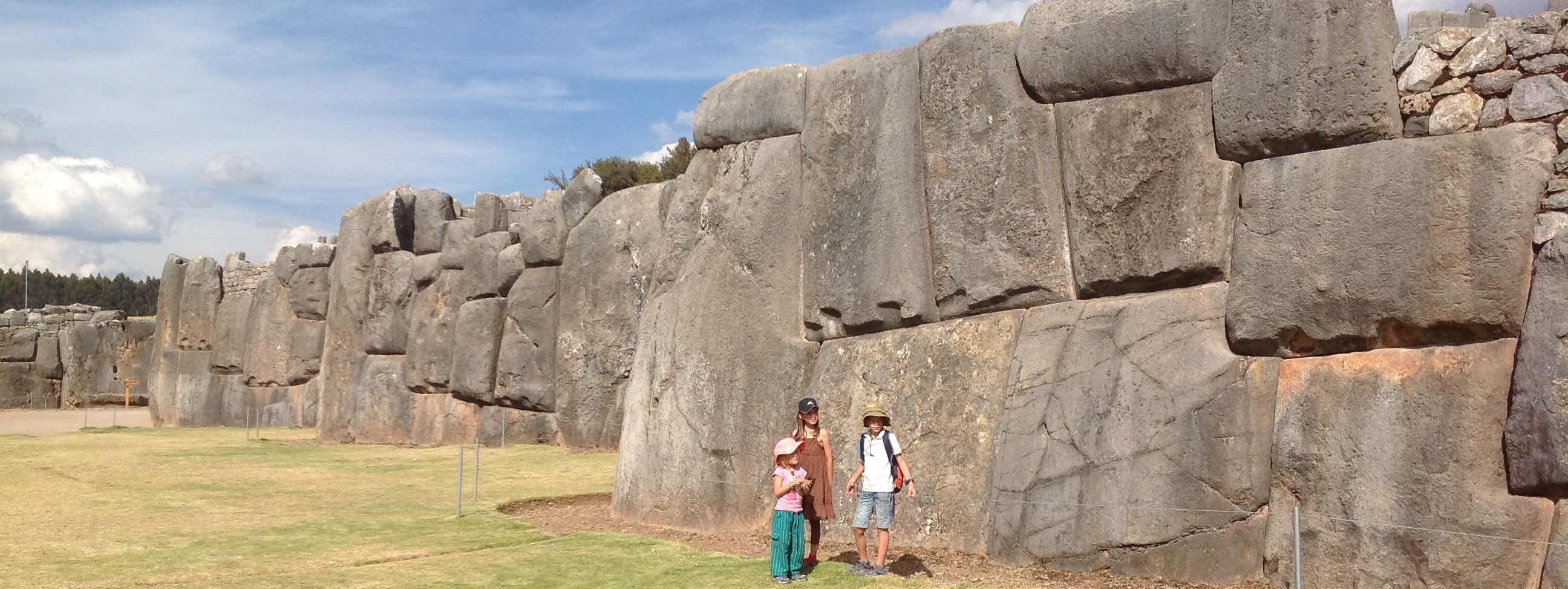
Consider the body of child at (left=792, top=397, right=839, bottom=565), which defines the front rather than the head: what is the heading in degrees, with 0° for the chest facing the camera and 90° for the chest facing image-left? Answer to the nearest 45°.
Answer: approximately 0°

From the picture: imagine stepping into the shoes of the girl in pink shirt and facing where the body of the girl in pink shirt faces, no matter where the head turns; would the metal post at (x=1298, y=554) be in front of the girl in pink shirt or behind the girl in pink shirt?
in front

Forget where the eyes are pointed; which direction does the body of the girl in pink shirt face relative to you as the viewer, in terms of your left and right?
facing the viewer and to the right of the viewer

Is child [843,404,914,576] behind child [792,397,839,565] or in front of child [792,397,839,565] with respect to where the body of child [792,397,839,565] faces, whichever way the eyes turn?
in front

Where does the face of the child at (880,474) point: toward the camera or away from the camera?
toward the camera

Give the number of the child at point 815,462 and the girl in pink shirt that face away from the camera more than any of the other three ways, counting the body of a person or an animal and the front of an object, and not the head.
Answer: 0

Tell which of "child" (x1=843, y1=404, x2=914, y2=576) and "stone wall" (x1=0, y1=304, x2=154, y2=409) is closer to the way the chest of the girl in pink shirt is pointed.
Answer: the child

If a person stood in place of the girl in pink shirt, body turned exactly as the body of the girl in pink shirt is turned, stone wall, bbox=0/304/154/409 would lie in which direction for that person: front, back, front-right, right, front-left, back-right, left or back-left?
back

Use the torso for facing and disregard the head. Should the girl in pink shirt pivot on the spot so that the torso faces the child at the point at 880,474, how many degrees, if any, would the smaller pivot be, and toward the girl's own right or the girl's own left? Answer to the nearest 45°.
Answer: approximately 45° to the girl's own left

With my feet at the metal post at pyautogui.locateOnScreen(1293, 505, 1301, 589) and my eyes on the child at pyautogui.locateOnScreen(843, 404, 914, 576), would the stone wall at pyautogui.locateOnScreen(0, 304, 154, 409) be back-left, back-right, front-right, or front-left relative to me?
front-right
